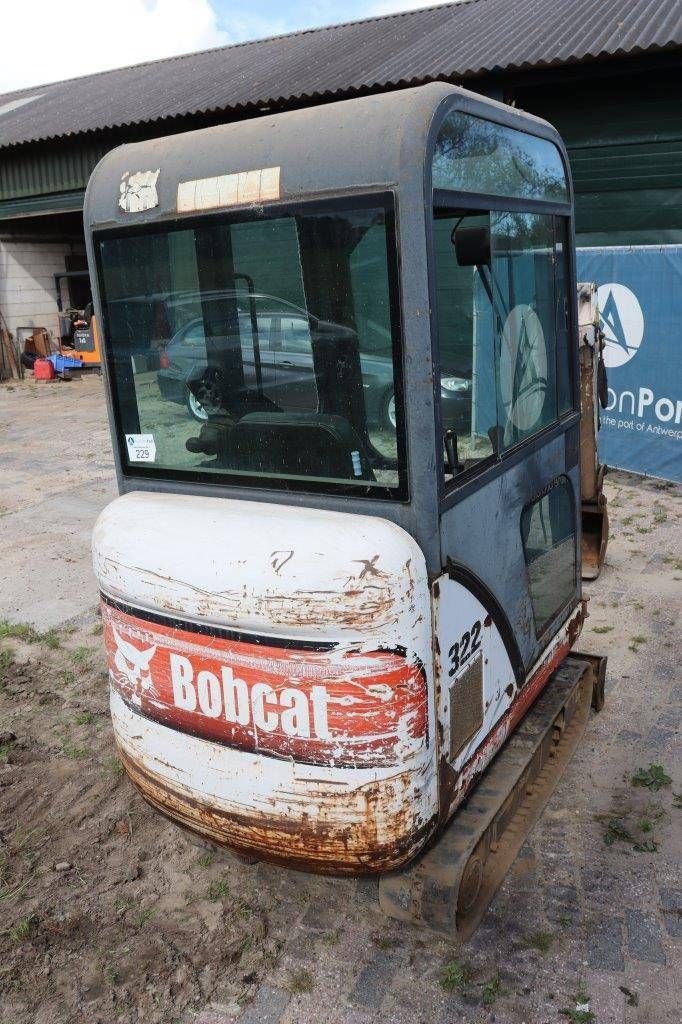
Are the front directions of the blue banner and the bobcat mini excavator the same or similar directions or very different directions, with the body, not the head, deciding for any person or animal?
very different directions

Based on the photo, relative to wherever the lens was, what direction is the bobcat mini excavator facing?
facing away from the viewer and to the right of the viewer

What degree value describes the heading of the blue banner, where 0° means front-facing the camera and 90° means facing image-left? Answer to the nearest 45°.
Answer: approximately 45°

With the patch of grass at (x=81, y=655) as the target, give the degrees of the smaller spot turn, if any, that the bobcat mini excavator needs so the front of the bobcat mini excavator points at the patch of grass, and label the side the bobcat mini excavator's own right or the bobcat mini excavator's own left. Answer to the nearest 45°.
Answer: approximately 90° to the bobcat mini excavator's own left

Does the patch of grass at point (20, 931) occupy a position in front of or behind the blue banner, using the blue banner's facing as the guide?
in front

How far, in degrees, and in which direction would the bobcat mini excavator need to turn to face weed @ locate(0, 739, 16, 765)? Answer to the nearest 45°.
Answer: approximately 90° to its left

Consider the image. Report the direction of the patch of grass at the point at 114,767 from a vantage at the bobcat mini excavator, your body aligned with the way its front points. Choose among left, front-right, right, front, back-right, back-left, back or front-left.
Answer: left

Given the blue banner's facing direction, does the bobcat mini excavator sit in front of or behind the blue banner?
in front

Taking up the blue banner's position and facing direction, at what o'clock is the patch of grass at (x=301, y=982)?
The patch of grass is roughly at 11 o'clock from the blue banner.

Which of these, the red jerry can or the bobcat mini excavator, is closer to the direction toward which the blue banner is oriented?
the bobcat mini excavator

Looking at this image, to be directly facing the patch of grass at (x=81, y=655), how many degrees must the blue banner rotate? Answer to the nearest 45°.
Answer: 0° — it already faces it

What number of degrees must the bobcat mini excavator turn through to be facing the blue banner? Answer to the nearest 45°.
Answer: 0° — it already faces it
